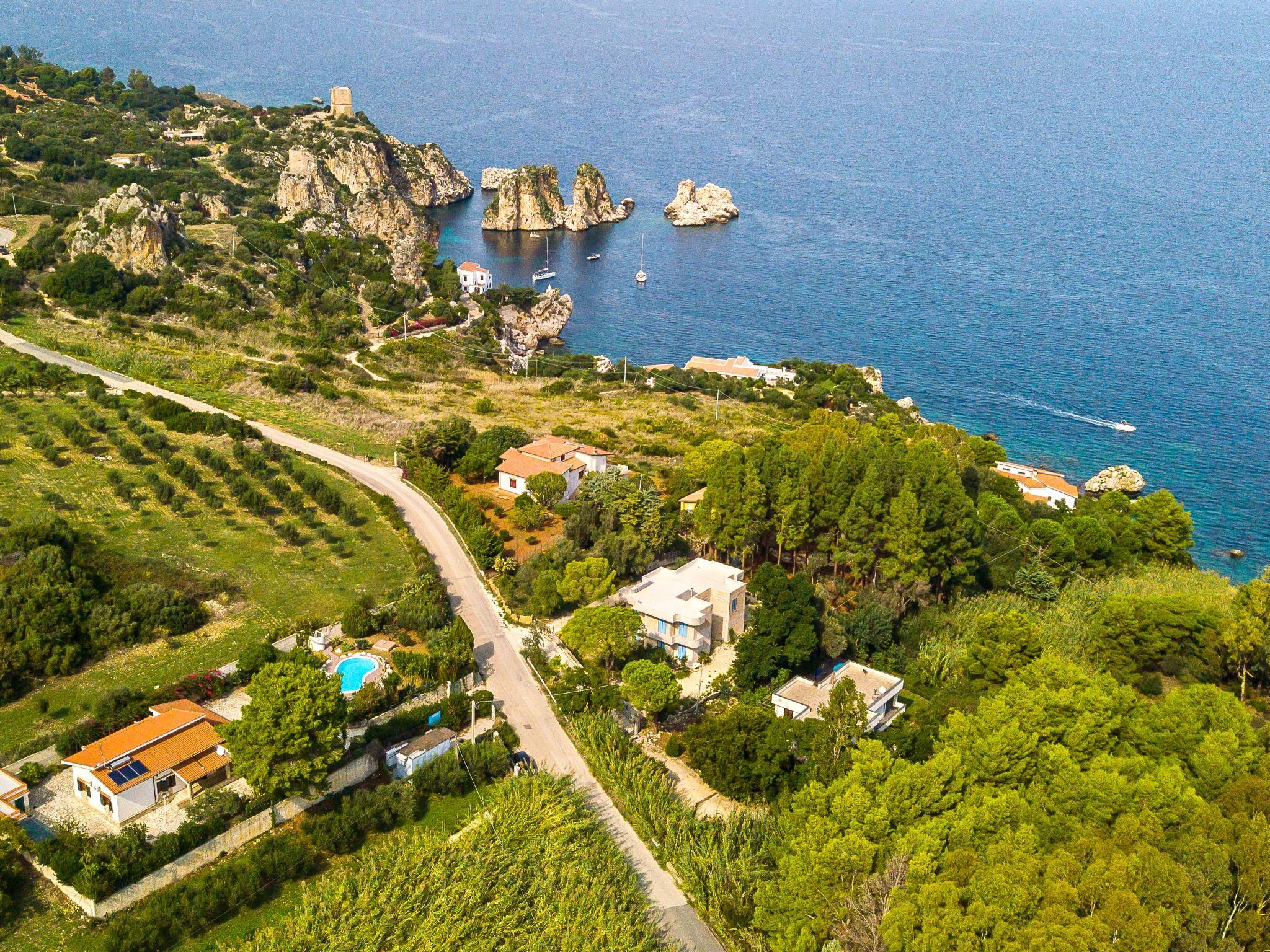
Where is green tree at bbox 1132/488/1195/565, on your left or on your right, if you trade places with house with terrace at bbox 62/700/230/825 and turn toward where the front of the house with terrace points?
on your left

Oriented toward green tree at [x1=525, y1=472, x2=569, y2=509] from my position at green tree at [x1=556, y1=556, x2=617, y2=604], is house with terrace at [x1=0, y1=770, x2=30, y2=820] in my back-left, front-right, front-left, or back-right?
back-left

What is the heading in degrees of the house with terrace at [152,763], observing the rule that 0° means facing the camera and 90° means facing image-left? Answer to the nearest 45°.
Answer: approximately 315°

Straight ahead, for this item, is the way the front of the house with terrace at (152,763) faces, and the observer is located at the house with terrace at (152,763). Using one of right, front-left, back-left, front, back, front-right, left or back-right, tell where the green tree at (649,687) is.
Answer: front-left

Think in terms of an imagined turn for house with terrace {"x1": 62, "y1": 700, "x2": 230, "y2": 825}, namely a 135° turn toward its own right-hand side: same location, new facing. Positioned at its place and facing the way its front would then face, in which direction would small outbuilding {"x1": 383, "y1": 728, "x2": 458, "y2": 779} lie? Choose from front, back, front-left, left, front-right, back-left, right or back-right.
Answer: back

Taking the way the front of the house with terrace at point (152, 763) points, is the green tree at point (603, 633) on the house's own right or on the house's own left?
on the house's own left

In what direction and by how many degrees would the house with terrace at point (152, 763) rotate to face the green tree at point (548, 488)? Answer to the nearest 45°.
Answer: approximately 90° to its left

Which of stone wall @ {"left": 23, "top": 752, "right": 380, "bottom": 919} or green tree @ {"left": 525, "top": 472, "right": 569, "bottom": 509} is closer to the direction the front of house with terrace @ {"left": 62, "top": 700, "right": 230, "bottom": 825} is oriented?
the stone wall

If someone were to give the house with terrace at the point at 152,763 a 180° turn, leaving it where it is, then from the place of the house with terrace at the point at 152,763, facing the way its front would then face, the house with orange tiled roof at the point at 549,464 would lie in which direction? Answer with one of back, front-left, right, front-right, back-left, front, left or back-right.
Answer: right

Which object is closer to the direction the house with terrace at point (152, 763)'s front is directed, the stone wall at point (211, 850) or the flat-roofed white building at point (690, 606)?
the stone wall

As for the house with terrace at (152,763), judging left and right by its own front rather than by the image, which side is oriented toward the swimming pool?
left
